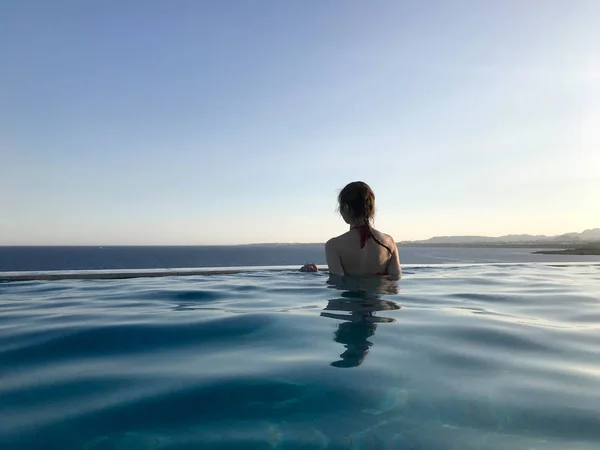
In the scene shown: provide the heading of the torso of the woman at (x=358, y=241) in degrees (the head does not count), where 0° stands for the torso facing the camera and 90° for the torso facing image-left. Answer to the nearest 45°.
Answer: approximately 180°
